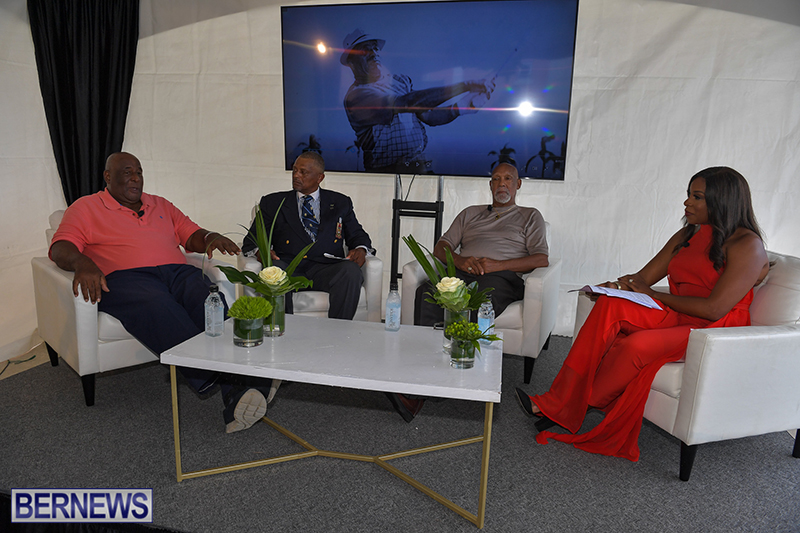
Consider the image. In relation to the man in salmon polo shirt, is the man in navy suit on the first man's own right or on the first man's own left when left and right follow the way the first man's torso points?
on the first man's own left

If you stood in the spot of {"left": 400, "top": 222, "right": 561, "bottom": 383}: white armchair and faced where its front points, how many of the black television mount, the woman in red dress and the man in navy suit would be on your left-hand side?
1

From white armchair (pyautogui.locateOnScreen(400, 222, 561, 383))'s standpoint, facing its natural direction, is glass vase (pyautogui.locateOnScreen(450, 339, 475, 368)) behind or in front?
in front

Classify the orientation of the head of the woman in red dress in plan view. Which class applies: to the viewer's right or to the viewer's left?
to the viewer's left

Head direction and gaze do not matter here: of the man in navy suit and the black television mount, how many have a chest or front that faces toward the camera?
2

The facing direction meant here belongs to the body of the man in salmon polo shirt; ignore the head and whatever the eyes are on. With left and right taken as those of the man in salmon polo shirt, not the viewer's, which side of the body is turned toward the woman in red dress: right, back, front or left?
front

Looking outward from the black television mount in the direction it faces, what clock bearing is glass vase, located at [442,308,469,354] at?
The glass vase is roughly at 12 o'clock from the black television mount.

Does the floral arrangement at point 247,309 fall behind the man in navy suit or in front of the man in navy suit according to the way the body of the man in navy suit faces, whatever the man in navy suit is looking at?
in front

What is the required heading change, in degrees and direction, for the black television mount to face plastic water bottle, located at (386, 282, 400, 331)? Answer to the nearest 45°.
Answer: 0° — it already faces it

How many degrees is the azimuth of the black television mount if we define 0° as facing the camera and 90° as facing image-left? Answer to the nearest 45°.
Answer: approximately 0°

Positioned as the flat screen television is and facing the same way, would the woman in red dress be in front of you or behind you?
in front
